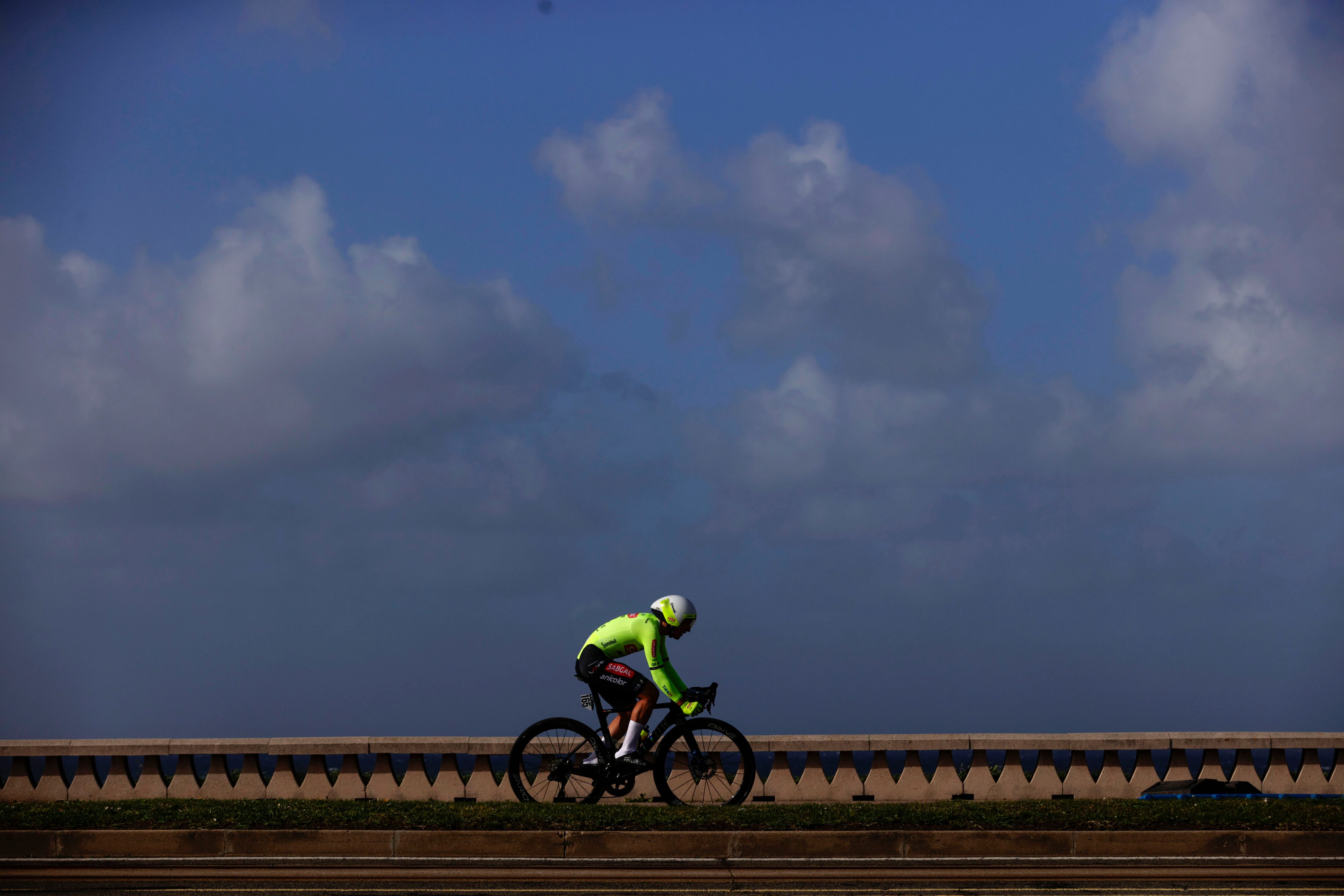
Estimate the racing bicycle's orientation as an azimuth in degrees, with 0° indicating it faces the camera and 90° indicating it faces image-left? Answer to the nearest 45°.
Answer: approximately 270°

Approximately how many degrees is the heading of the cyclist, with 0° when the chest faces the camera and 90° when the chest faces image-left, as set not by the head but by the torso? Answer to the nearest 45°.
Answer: approximately 270°

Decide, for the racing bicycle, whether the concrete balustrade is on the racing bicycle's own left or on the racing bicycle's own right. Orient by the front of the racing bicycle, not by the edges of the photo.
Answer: on the racing bicycle's own left

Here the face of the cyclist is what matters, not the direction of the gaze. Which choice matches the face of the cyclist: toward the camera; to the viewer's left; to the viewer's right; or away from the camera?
to the viewer's right
